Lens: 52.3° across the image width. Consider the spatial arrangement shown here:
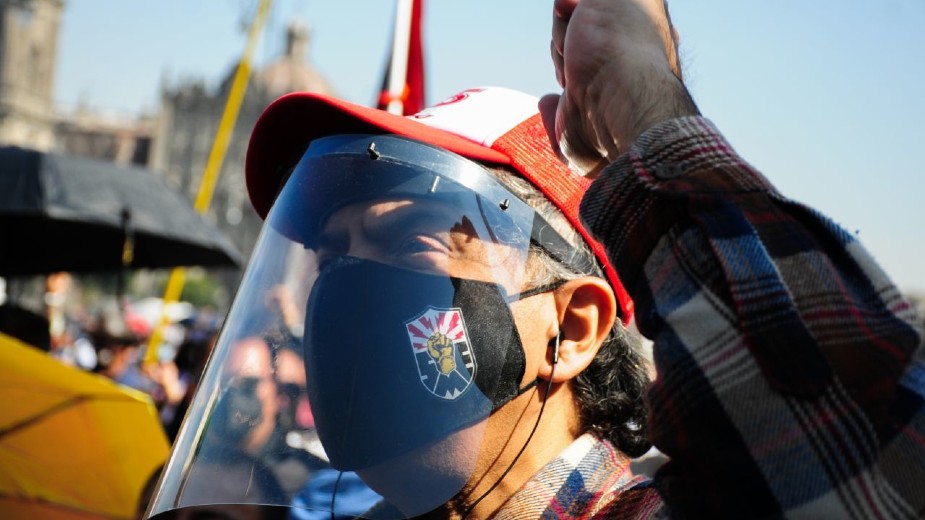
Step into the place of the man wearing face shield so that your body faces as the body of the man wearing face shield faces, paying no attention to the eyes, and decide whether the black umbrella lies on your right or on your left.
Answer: on your right

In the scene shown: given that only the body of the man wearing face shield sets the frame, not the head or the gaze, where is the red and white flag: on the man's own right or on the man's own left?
on the man's own right

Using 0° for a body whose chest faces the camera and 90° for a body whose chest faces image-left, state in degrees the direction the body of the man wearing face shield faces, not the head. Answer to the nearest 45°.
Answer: approximately 45°

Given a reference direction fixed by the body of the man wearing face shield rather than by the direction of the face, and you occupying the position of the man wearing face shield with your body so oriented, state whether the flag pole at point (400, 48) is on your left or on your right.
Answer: on your right

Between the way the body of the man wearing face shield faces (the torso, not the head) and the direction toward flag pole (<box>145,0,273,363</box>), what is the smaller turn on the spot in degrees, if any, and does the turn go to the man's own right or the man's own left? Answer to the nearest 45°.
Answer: approximately 90° to the man's own right
